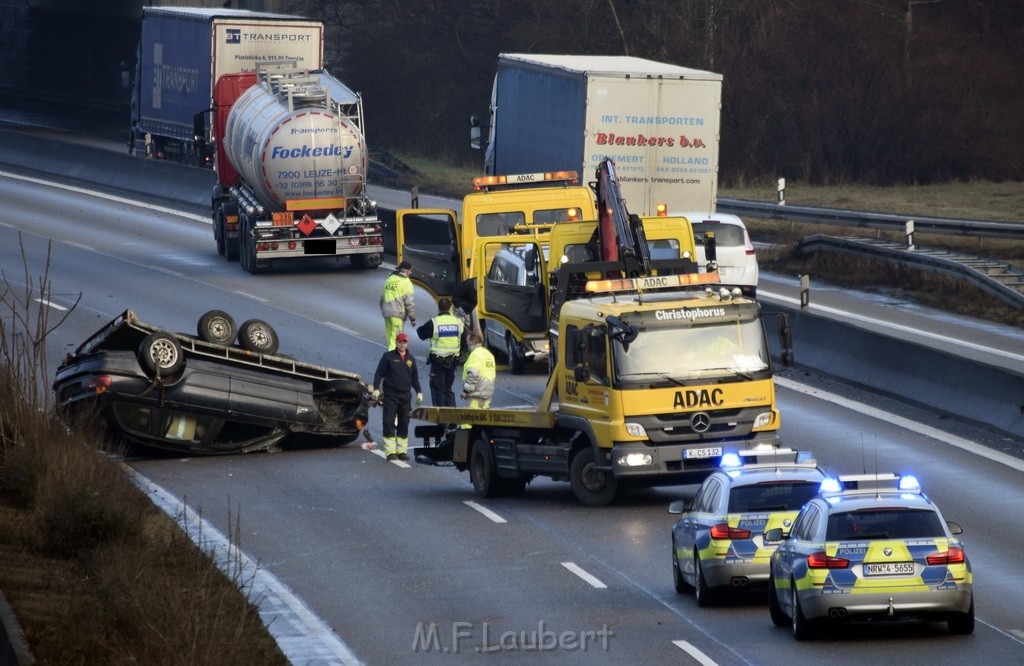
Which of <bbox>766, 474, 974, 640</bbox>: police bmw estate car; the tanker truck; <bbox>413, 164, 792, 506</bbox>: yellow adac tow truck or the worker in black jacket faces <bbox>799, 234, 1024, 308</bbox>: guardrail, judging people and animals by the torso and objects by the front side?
the police bmw estate car

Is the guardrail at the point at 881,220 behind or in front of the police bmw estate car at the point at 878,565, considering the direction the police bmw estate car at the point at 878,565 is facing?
in front

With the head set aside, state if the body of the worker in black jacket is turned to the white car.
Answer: no

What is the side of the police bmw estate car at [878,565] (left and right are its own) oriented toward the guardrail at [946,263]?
front

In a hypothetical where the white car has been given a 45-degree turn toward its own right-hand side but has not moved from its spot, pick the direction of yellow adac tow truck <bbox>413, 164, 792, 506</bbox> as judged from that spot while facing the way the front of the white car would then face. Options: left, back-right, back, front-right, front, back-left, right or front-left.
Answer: back-right

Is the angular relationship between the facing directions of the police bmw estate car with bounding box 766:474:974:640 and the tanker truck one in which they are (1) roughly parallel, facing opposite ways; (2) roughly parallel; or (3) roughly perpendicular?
roughly parallel

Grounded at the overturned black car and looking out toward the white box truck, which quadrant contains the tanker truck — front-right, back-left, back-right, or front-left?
front-left

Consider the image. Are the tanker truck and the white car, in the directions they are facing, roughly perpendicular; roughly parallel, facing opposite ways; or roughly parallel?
roughly parallel

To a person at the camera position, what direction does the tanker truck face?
facing away from the viewer

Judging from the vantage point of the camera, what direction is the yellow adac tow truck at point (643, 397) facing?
facing the viewer and to the right of the viewer

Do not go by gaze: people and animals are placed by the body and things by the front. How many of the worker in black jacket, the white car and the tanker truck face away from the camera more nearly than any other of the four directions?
2

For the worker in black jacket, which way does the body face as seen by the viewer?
toward the camera

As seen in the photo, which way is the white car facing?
away from the camera

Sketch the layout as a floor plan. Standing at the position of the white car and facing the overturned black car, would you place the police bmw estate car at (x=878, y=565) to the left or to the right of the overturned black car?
left

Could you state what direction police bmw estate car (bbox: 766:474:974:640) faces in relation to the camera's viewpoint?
facing away from the viewer

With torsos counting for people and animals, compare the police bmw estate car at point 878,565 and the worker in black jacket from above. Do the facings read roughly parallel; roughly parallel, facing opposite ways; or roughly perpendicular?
roughly parallel, facing opposite ways
